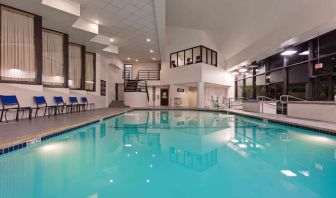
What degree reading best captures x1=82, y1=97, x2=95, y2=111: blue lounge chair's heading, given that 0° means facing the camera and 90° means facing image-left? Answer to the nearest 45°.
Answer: approximately 270°

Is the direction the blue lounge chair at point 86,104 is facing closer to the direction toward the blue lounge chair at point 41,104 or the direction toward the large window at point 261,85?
the large window

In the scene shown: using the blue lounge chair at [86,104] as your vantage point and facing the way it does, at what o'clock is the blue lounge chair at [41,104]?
the blue lounge chair at [41,104] is roughly at 4 o'clock from the blue lounge chair at [86,104].
